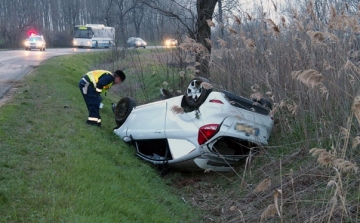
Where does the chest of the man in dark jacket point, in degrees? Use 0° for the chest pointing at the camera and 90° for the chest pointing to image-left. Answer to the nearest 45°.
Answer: approximately 270°

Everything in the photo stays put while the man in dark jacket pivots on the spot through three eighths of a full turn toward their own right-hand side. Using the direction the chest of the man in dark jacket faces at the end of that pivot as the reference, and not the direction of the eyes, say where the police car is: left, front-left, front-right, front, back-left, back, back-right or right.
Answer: back-right

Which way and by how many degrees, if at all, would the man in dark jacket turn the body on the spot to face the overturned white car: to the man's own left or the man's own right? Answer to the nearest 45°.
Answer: approximately 45° to the man's own right

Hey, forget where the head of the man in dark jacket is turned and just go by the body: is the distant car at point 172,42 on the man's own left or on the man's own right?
on the man's own left
